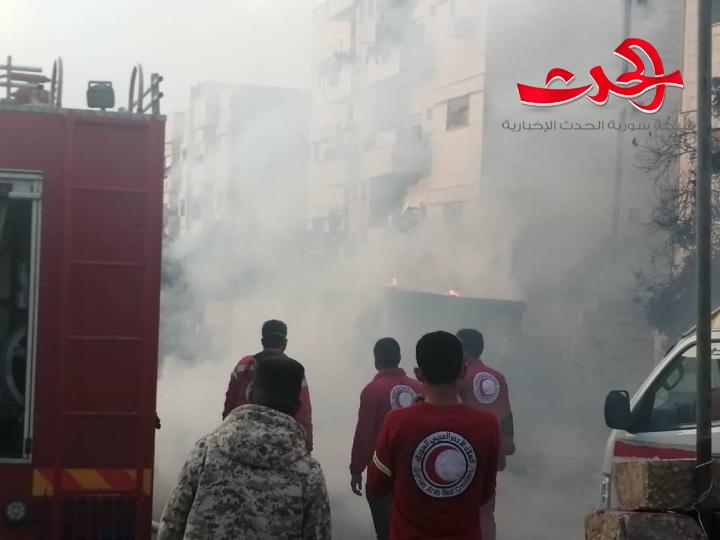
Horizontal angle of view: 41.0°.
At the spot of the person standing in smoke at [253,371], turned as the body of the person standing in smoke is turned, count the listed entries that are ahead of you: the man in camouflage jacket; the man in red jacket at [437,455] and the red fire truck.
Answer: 0

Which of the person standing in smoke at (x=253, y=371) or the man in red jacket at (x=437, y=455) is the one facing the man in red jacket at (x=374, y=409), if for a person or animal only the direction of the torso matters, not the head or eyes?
the man in red jacket at (x=437, y=455)

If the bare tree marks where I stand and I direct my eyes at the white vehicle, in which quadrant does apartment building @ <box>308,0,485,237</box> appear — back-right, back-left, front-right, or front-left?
back-right

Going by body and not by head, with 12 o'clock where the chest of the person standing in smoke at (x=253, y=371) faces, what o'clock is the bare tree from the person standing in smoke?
The bare tree is roughly at 1 o'clock from the person standing in smoke.

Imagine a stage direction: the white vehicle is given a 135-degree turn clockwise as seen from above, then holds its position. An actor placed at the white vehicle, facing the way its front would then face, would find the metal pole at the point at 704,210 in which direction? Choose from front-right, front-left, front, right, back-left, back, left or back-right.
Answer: right

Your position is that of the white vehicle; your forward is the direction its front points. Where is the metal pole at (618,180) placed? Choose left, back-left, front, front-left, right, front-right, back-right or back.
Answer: front-right

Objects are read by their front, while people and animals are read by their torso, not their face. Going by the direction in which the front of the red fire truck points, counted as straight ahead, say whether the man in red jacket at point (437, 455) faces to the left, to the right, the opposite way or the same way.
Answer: the same way

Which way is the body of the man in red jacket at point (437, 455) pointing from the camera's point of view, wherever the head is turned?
away from the camera

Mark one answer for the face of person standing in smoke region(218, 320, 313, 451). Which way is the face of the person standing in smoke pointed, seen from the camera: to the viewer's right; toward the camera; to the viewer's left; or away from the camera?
away from the camera

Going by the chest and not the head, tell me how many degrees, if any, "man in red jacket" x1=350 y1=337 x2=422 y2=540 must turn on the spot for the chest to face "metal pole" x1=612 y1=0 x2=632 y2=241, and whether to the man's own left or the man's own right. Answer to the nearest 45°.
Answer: approximately 45° to the man's own right

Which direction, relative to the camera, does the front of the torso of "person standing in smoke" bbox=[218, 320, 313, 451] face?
away from the camera

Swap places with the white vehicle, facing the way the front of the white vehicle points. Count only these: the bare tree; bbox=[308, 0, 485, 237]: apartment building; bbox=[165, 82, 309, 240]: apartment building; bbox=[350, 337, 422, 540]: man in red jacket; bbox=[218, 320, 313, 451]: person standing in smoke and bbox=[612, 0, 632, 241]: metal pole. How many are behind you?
0

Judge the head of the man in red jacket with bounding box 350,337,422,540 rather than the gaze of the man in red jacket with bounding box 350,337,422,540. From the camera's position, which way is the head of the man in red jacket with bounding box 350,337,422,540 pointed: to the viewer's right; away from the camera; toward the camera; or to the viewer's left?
away from the camera

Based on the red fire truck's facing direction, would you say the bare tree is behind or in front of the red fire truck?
in front

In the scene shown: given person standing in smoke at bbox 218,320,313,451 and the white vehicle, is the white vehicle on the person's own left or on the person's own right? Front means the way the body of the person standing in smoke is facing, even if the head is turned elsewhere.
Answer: on the person's own right

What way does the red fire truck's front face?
away from the camera

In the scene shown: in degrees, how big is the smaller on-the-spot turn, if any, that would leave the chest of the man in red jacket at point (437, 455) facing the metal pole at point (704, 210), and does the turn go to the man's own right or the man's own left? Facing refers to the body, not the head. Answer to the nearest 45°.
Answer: approximately 90° to the man's own right

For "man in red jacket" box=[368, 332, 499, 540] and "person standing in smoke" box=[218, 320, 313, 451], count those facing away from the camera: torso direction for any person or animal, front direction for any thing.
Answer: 2

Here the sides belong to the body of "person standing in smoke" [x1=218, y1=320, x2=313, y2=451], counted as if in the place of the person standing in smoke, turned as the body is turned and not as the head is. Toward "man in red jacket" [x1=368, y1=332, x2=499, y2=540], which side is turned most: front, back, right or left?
back

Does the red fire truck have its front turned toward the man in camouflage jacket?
no

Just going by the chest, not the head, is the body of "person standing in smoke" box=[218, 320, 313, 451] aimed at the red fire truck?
no

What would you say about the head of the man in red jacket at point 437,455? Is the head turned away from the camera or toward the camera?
away from the camera
